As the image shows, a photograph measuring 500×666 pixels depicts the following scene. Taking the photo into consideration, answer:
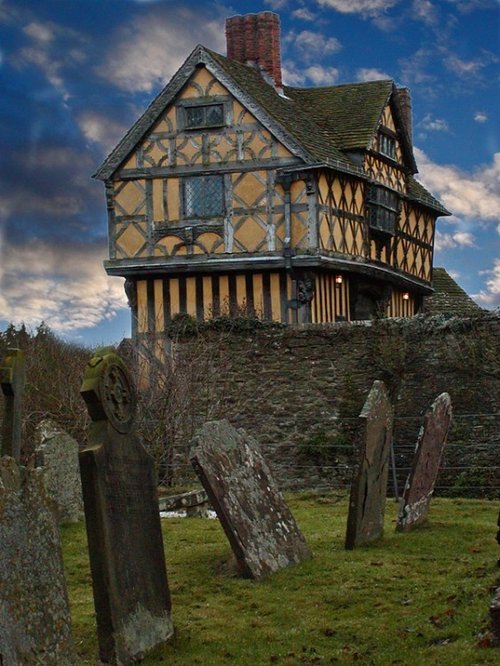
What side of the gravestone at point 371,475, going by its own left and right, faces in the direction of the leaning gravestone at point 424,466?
left

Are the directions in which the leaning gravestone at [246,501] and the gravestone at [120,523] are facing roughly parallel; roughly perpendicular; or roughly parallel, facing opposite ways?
roughly parallel

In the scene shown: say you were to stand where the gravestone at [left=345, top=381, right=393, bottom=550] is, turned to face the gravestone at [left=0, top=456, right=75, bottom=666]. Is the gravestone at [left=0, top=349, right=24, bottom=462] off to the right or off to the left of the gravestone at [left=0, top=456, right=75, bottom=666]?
right

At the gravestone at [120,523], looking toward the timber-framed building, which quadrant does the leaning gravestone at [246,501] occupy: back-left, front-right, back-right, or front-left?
front-right

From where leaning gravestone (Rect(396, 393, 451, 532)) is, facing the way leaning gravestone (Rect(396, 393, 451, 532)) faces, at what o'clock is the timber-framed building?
The timber-framed building is roughly at 7 o'clock from the leaning gravestone.

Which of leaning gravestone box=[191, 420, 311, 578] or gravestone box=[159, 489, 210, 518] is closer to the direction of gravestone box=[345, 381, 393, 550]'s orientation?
the leaning gravestone

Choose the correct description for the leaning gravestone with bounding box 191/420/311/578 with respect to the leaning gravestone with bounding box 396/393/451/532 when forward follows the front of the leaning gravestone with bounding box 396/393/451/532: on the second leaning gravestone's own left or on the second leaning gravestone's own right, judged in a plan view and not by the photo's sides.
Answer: on the second leaning gravestone's own right

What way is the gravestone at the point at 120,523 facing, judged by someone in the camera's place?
facing the viewer and to the right of the viewer
